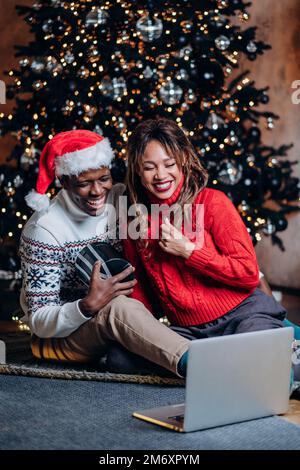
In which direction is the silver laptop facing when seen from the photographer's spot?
facing away from the viewer and to the left of the viewer

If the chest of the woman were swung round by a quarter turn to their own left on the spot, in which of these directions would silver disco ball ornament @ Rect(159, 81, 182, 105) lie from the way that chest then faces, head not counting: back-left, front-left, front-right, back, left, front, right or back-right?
back-left

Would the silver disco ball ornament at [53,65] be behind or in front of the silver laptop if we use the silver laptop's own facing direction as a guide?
in front

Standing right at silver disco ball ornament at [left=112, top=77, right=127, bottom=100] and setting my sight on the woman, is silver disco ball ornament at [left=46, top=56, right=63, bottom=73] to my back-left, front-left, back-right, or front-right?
back-right

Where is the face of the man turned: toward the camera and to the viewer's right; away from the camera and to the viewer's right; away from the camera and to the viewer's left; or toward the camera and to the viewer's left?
toward the camera and to the viewer's right

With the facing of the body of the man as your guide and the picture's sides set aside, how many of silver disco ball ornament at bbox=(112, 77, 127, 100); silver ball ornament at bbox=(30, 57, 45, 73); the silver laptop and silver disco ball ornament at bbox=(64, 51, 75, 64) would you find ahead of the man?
1

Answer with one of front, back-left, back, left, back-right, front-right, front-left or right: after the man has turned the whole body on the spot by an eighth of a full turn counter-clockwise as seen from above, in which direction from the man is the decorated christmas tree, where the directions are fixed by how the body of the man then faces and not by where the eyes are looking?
left

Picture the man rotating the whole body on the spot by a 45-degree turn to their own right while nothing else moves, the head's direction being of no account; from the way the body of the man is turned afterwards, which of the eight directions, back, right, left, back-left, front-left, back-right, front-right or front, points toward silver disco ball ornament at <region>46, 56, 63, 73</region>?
back

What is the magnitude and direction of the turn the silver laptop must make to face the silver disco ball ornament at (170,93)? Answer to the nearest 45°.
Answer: approximately 45° to its right

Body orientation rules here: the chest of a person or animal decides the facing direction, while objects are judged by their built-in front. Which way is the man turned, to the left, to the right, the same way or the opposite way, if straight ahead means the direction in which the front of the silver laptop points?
the opposite way

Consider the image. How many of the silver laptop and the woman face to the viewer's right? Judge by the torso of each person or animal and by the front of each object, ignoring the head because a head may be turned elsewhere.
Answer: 0

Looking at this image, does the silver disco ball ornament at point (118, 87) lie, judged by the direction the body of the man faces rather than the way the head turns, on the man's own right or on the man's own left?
on the man's own left
